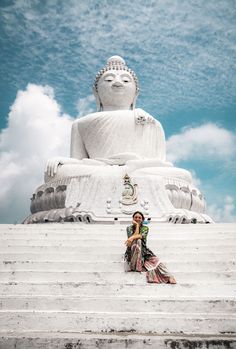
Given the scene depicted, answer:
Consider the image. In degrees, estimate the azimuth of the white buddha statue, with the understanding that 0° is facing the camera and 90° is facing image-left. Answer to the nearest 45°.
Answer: approximately 0°

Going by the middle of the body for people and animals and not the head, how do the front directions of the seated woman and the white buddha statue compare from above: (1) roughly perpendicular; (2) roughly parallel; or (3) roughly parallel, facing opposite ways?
roughly parallel

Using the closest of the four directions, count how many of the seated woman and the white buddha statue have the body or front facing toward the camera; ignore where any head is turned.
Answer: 2

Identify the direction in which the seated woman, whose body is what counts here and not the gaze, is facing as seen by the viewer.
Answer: toward the camera

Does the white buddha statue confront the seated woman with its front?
yes

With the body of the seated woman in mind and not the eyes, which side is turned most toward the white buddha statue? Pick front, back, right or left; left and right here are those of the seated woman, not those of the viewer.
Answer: back
